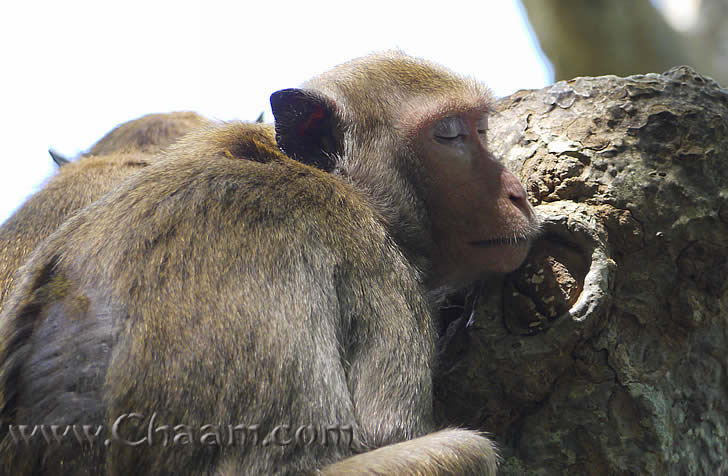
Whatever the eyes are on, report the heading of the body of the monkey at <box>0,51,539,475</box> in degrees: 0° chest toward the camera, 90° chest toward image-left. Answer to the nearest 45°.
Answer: approximately 270°

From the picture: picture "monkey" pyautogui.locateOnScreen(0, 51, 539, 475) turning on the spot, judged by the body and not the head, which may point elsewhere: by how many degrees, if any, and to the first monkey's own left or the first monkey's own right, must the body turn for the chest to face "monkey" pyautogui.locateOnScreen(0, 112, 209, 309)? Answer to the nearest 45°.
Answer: approximately 90° to the first monkey's own left
